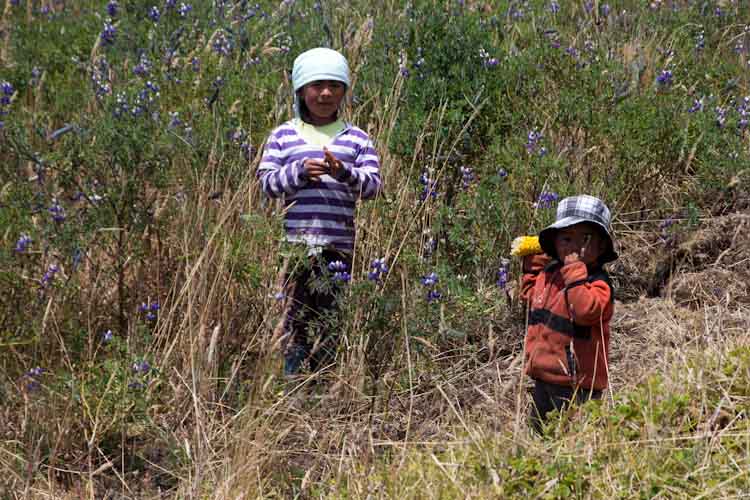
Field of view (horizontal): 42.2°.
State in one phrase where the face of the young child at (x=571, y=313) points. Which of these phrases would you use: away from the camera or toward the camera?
toward the camera

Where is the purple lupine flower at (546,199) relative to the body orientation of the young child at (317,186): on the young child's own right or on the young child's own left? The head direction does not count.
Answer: on the young child's own left

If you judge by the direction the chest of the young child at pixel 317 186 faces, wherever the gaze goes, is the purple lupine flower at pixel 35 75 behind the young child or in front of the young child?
behind

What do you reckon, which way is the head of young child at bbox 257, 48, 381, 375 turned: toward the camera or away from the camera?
toward the camera

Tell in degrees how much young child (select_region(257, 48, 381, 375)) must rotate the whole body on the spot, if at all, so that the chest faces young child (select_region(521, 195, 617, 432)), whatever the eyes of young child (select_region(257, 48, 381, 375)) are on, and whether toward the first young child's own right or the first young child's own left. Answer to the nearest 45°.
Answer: approximately 45° to the first young child's own left

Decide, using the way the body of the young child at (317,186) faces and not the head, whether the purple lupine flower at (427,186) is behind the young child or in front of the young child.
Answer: behind

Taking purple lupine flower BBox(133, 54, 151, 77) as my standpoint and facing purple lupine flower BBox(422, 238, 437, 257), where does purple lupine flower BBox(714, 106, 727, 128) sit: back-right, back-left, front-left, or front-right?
front-left

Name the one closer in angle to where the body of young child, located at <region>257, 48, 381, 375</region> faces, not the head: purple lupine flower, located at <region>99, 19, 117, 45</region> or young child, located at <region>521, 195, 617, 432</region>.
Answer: the young child

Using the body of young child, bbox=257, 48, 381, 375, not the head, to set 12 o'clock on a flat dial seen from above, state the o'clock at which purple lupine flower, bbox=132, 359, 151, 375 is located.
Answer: The purple lupine flower is roughly at 2 o'clock from the young child.

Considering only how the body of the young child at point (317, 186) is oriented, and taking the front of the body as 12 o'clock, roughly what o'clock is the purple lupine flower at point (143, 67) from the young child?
The purple lupine flower is roughly at 5 o'clock from the young child.

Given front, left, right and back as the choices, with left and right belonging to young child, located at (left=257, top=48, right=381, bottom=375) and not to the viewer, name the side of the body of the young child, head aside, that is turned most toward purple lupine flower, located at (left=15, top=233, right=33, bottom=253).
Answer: right

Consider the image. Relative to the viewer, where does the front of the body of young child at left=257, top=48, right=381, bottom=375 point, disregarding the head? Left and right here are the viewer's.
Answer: facing the viewer

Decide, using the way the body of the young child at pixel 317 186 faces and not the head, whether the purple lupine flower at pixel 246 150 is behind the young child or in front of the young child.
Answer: behind

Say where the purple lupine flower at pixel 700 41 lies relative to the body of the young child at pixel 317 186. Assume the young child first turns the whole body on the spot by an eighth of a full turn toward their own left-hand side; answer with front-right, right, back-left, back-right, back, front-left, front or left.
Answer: left

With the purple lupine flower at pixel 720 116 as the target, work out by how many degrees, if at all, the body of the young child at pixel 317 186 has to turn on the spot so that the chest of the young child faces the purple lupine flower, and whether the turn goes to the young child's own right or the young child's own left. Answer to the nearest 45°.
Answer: approximately 135° to the young child's own left

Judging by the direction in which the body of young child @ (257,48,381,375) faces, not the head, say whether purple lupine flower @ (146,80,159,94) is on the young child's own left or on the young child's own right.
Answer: on the young child's own right
